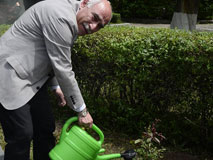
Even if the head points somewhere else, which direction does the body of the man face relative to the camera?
to the viewer's right
